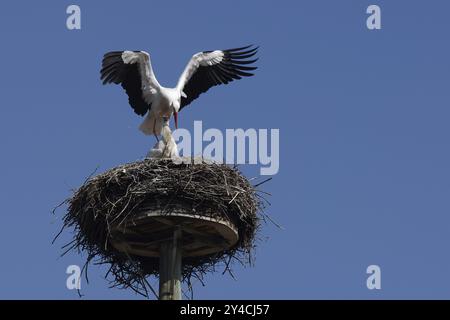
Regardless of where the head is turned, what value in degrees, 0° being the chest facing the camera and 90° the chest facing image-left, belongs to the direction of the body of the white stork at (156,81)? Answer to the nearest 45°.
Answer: approximately 315°
